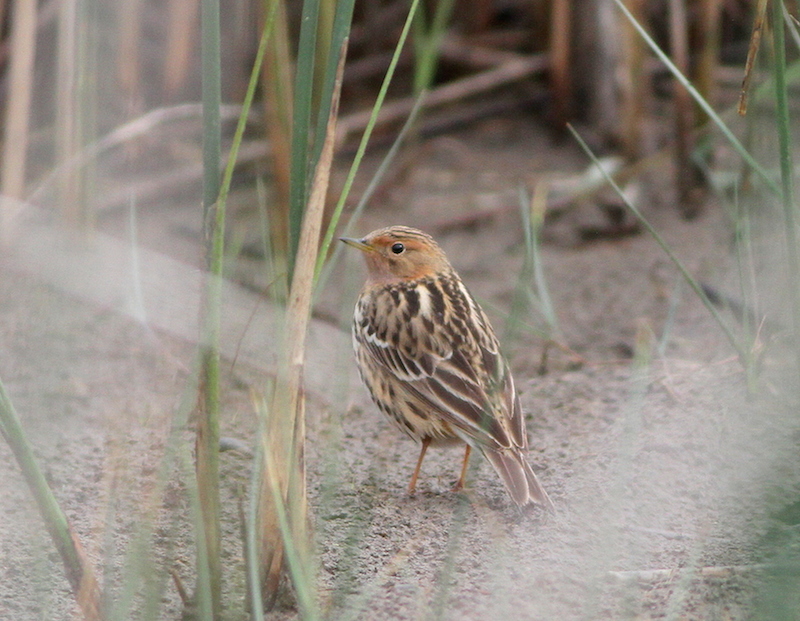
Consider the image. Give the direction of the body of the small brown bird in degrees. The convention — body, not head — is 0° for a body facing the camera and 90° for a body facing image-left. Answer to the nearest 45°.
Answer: approximately 135°

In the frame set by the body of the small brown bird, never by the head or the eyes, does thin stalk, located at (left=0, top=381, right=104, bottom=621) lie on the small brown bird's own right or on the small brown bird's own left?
on the small brown bird's own left

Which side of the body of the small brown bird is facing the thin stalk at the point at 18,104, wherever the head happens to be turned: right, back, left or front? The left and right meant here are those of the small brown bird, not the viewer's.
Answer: front

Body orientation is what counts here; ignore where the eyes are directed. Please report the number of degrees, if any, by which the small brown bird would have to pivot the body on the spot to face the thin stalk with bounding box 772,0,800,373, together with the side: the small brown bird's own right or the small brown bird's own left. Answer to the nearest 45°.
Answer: approximately 180°

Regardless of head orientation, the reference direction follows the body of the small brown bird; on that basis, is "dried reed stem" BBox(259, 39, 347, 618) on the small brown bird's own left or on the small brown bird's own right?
on the small brown bird's own left
